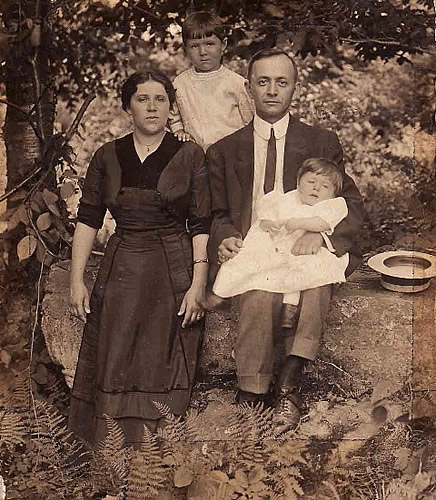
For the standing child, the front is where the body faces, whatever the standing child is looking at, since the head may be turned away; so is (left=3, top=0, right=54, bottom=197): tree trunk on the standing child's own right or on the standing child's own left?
on the standing child's own right

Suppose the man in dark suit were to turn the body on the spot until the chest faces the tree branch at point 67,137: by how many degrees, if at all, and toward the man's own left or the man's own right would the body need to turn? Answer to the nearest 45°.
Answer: approximately 90° to the man's own right

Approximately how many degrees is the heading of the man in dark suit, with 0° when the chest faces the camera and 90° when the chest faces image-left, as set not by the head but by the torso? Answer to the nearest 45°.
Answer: approximately 0°

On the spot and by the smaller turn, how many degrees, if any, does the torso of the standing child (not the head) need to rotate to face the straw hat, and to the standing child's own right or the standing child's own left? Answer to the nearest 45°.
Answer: approximately 90° to the standing child's own left

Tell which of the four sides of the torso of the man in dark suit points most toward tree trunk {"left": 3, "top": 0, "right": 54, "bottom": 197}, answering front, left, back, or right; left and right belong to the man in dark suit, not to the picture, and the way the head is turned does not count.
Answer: right

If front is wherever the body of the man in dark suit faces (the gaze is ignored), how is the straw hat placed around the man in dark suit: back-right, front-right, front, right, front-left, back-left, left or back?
left

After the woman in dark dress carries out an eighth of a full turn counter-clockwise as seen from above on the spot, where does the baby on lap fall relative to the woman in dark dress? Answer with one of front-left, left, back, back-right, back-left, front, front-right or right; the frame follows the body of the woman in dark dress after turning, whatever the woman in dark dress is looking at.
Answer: front-left

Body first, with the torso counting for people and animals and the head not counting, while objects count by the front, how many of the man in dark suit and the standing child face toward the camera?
2
